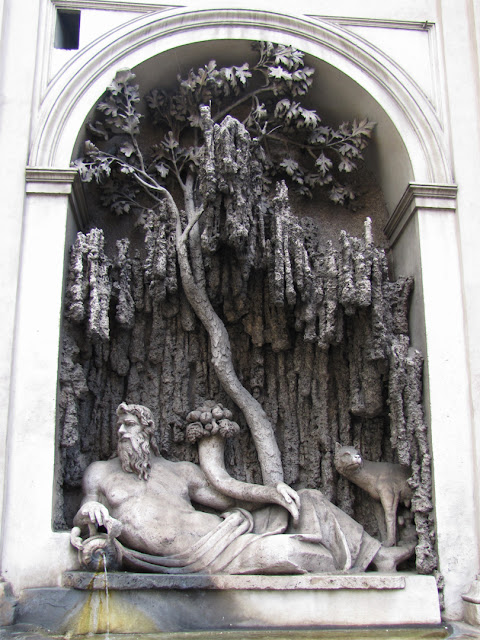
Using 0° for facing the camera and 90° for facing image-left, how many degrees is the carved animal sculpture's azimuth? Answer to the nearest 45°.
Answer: approximately 90°

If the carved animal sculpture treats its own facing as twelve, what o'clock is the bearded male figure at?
The bearded male figure is roughly at 11 o'clock from the carved animal sculpture.
